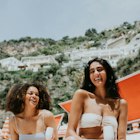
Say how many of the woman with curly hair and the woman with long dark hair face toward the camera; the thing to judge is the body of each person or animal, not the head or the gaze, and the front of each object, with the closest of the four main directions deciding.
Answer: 2

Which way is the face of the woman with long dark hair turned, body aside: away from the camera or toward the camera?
toward the camera

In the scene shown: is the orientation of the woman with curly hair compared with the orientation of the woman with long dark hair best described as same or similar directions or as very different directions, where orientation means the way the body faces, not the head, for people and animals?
same or similar directions

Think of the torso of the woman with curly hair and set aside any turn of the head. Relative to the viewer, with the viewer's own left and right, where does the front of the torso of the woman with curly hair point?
facing the viewer

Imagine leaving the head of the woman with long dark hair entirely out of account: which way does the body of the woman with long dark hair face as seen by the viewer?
toward the camera
